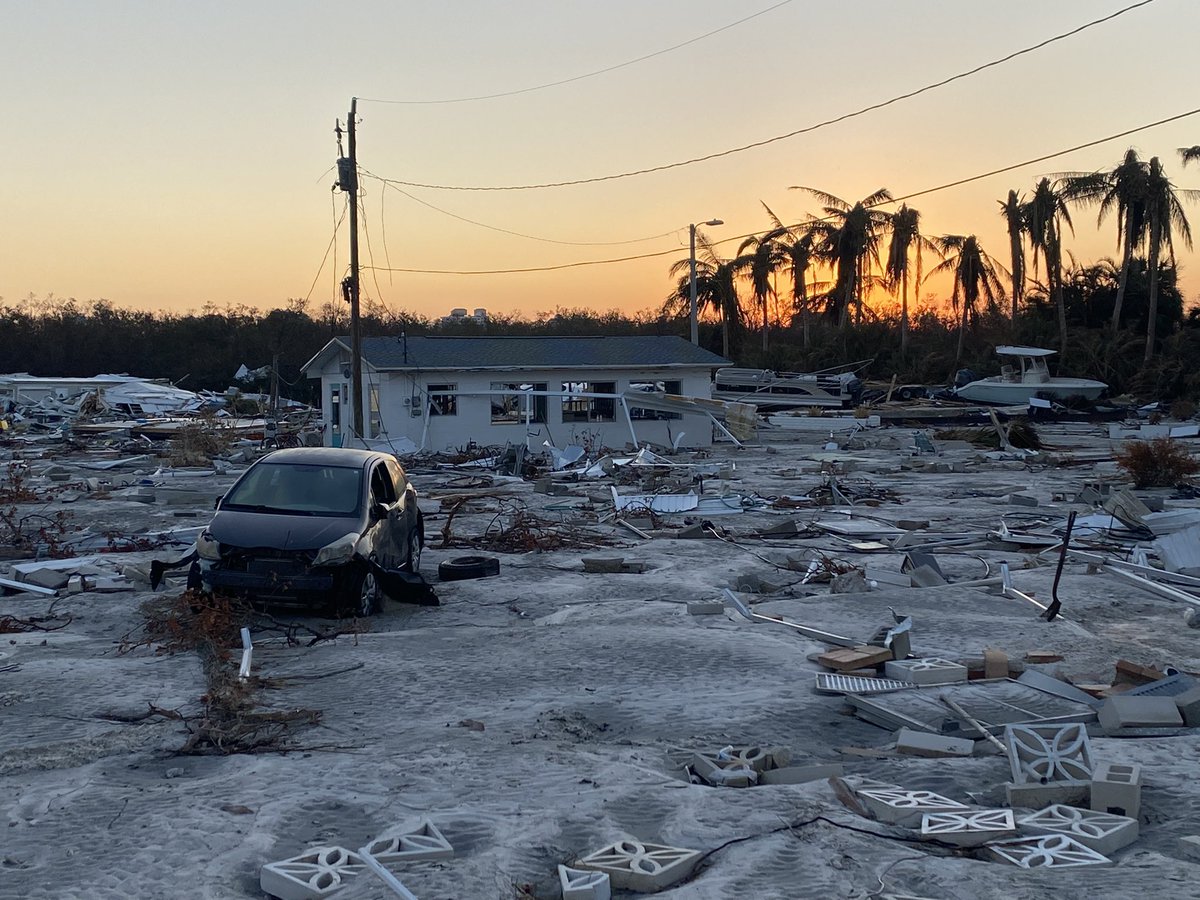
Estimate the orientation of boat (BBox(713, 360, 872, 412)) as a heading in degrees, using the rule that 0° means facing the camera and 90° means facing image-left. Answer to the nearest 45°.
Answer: approximately 90°

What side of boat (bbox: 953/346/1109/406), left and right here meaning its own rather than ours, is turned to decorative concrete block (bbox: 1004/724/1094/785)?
right

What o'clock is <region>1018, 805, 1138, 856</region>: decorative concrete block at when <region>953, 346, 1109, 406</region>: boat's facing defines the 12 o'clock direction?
The decorative concrete block is roughly at 3 o'clock from the boat.

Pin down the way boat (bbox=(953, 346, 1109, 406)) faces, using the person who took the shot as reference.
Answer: facing to the right of the viewer

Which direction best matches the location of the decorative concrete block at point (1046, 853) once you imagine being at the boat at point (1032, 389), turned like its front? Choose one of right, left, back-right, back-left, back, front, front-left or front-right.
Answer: right

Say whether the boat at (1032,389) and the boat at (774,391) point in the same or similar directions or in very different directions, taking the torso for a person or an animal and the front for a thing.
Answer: very different directions

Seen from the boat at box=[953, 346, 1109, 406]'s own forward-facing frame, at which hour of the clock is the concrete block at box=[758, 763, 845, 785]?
The concrete block is roughly at 3 o'clock from the boat.

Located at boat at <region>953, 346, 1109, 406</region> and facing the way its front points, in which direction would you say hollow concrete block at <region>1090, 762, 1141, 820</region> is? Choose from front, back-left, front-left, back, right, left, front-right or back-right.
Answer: right

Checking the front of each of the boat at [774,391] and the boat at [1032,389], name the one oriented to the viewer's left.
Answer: the boat at [774,391]

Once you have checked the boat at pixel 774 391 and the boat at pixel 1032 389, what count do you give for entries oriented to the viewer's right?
1

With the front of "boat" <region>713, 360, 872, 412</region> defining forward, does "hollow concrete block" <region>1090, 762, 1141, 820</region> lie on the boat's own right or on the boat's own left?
on the boat's own left

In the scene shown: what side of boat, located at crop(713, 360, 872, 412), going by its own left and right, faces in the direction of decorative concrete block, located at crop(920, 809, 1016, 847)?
left
